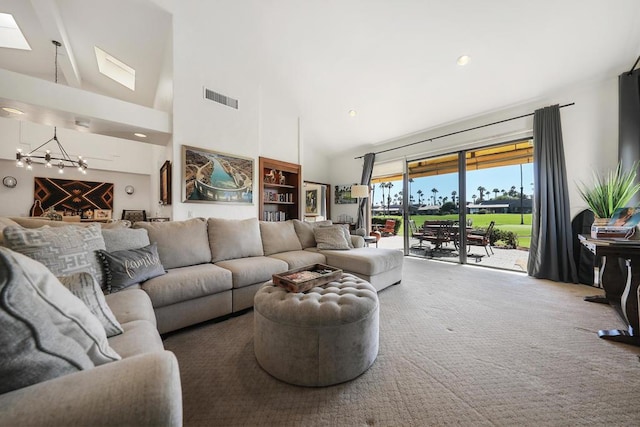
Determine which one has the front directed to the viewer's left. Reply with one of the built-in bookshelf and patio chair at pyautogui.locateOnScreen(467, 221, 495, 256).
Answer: the patio chair

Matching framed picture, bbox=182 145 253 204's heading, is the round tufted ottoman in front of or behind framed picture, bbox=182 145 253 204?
in front

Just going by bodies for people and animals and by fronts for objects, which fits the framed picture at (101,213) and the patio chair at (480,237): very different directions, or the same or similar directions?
very different directions

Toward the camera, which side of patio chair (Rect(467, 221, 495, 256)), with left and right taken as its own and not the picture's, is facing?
left

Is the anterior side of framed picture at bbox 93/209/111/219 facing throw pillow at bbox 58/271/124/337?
yes

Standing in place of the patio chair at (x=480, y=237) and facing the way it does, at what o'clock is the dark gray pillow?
The dark gray pillow is roughly at 10 o'clock from the patio chair.

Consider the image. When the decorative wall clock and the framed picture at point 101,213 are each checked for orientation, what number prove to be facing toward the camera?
2

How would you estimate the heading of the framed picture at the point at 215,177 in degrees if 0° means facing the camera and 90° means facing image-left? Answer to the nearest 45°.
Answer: approximately 315°

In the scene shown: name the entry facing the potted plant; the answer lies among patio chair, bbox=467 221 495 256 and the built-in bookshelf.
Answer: the built-in bookshelf

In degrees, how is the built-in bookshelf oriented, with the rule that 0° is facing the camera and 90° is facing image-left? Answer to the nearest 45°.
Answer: approximately 315°

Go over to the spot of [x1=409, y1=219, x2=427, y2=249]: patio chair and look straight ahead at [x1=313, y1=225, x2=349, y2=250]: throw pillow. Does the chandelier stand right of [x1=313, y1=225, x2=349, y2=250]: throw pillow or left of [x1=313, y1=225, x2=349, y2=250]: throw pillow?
right

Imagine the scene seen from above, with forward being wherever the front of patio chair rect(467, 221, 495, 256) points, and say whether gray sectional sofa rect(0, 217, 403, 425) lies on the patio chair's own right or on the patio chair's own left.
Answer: on the patio chair's own left
